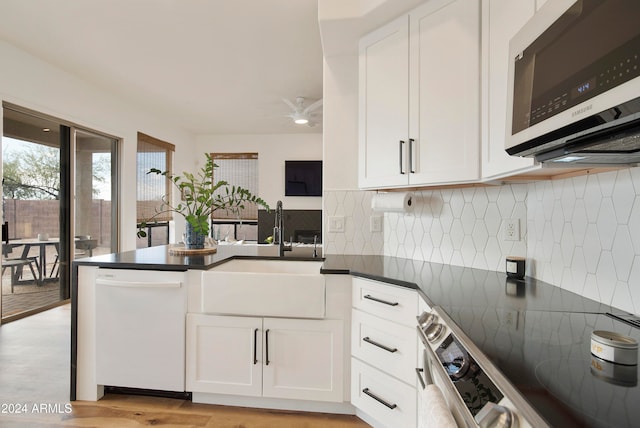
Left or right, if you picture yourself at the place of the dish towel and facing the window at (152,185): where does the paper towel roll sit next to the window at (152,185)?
right

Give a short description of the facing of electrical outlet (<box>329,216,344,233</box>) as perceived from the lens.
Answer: facing the viewer

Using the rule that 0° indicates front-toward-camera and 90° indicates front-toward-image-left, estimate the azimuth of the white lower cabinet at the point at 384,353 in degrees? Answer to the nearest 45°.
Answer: approximately 45°

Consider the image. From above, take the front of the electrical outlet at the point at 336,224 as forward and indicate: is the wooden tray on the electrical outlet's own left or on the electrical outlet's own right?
on the electrical outlet's own right

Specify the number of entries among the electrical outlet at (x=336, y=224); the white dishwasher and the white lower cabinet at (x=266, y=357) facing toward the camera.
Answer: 3

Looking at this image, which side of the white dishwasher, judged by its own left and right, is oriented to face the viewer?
front

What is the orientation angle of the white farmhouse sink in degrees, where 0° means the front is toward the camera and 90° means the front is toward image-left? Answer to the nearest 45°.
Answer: approximately 0°

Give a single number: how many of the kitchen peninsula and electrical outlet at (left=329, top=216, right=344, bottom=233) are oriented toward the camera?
2

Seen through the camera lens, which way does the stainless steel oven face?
facing the viewer and to the left of the viewer

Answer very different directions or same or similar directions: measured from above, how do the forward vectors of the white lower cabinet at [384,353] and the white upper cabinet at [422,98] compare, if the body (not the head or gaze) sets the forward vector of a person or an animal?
same or similar directions

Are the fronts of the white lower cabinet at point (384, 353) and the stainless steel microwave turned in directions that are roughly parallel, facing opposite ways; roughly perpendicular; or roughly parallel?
roughly parallel

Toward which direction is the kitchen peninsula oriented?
toward the camera

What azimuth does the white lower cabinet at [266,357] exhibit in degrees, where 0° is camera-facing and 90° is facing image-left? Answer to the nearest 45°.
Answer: approximately 0°
